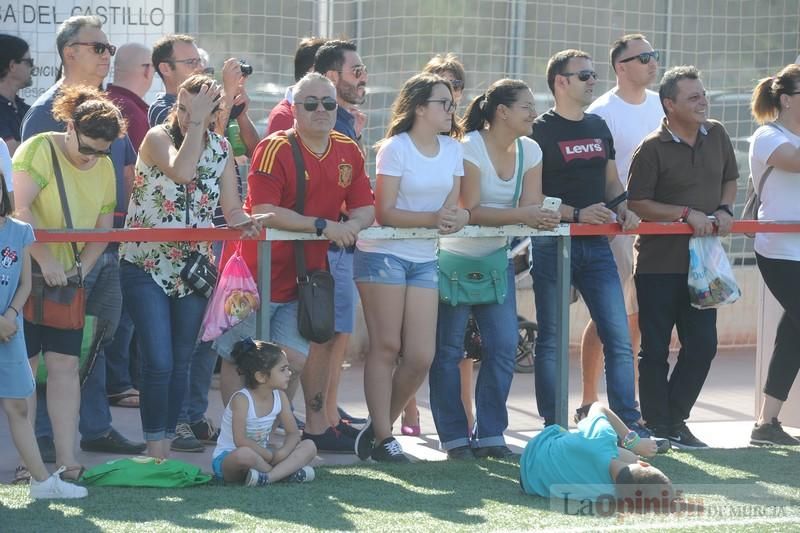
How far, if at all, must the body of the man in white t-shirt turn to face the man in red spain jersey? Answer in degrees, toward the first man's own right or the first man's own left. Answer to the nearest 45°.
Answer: approximately 90° to the first man's own right

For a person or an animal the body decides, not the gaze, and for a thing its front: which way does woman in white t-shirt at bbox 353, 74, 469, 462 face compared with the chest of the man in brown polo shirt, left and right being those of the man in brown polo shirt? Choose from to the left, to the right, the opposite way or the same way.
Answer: the same way

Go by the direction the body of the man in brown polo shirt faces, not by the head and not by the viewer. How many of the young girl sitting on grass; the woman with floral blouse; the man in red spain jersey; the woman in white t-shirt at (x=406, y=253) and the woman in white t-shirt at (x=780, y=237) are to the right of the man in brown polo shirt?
4

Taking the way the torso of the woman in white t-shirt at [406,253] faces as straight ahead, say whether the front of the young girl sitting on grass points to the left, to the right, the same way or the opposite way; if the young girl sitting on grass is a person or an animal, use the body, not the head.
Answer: the same way

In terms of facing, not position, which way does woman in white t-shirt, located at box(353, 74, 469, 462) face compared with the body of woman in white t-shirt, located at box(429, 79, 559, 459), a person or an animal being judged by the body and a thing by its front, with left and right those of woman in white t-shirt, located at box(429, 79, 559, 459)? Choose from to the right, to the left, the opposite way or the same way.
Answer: the same way

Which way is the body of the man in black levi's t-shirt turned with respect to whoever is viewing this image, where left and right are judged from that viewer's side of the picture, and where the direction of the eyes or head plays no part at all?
facing the viewer and to the right of the viewer

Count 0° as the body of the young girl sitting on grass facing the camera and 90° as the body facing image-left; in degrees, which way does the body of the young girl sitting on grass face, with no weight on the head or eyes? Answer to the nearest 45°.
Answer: approximately 315°

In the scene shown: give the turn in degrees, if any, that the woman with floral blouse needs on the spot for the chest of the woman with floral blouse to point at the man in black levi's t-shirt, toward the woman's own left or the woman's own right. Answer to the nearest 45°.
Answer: approximately 45° to the woman's own left

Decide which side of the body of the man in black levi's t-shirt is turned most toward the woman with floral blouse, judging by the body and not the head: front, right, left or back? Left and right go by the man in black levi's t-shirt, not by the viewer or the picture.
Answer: right

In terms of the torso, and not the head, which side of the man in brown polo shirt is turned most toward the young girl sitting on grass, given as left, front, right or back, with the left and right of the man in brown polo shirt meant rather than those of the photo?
right

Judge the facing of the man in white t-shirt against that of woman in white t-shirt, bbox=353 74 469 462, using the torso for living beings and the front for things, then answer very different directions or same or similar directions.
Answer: same or similar directions
